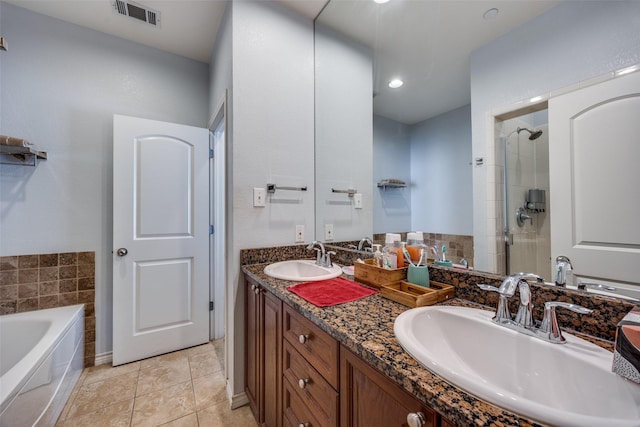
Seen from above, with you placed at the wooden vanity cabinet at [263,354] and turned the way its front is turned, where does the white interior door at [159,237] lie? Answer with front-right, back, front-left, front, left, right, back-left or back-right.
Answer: front-right

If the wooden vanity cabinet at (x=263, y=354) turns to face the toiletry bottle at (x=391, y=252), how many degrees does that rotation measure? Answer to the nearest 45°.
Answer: approximately 135° to its left

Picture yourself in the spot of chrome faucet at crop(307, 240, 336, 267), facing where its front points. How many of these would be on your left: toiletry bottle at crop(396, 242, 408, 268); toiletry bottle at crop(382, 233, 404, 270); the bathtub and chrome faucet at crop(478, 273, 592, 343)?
3

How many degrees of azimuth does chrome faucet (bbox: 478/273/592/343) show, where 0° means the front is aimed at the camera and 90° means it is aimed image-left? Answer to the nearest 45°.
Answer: approximately 45°

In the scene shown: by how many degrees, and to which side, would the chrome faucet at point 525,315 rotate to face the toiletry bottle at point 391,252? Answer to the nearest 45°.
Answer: approximately 45° to its right

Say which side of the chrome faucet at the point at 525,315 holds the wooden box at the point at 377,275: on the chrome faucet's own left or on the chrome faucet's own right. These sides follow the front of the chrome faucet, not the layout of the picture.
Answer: on the chrome faucet's own right

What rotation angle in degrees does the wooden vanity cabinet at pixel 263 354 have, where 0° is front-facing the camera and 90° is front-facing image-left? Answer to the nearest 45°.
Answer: approximately 90°
